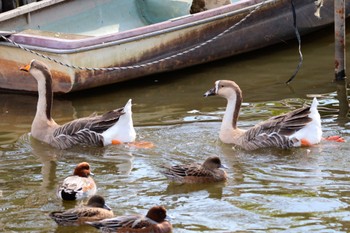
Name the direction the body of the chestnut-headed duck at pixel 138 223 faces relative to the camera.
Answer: to the viewer's right

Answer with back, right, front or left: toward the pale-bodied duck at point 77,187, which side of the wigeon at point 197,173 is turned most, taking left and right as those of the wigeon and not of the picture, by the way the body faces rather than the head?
back

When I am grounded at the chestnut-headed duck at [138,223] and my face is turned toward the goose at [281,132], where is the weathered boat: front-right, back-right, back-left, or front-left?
front-left

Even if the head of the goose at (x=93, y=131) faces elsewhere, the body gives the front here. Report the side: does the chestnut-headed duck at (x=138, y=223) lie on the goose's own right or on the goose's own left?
on the goose's own left

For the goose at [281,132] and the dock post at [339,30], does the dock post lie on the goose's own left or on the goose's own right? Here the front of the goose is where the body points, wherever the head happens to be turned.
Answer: on the goose's own right

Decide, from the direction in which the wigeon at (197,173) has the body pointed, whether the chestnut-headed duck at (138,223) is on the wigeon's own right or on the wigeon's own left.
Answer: on the wigeon's own right

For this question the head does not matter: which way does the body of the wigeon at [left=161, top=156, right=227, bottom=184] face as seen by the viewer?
to the viewer's right

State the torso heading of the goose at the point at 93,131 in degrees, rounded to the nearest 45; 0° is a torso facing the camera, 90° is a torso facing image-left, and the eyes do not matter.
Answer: approximately 90°

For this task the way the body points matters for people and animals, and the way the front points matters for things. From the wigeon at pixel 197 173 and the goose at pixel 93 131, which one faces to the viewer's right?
the wigeon

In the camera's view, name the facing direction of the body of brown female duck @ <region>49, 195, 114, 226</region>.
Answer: to the viewer's right

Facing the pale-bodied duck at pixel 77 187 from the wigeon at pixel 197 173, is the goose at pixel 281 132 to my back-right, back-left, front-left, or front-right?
back-right

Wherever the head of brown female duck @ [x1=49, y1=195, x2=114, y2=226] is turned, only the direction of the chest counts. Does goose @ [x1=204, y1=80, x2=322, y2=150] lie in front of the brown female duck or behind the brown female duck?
in front

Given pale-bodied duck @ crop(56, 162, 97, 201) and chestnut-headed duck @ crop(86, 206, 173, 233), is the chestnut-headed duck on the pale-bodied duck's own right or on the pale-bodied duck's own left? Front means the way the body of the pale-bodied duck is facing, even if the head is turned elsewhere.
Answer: on the pale-bodied duck's own right

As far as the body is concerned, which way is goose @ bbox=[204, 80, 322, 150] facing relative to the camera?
to the viewer's left

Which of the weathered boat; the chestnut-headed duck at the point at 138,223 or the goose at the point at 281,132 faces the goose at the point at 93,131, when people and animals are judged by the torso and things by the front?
the goose at the point at 281,132
